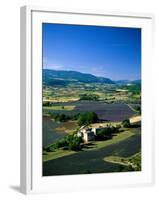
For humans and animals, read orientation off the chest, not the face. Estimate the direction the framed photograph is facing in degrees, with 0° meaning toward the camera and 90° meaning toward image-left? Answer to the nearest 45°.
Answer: approximately 315°
